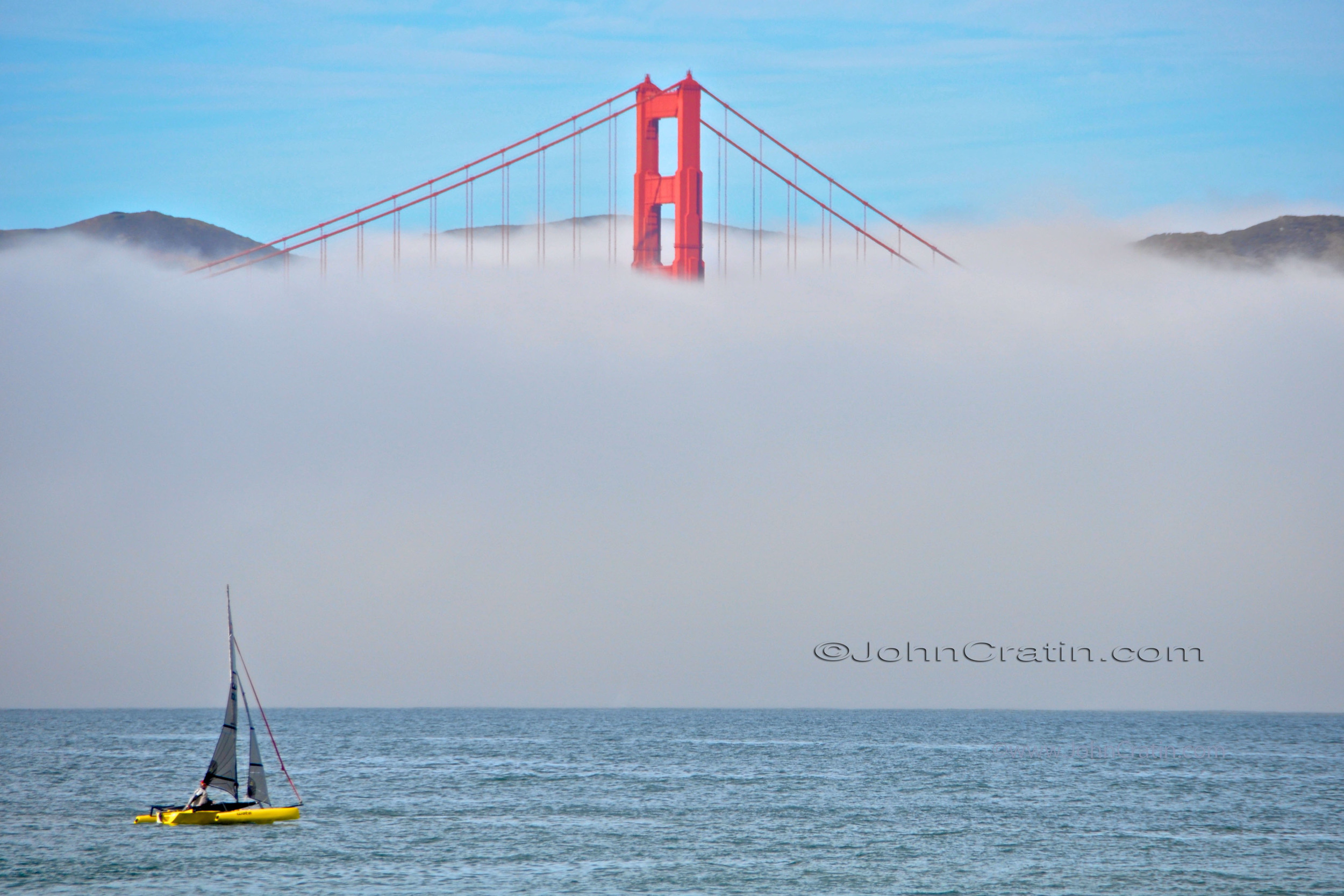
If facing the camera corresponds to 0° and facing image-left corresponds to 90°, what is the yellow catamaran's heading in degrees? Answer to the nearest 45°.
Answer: approximately 270°
